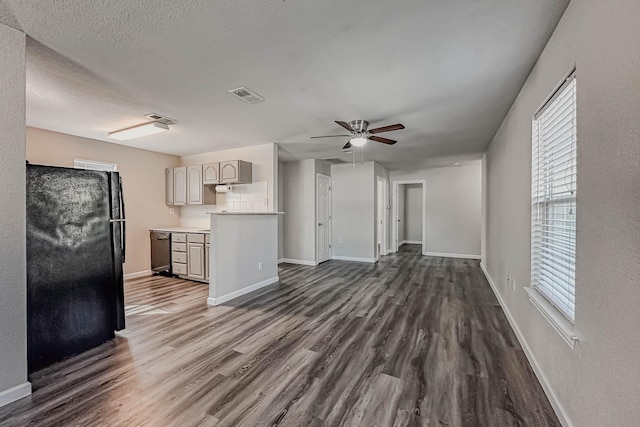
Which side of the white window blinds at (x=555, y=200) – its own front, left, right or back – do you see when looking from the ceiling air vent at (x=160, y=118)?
front

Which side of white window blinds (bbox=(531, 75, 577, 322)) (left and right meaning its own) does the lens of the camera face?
left

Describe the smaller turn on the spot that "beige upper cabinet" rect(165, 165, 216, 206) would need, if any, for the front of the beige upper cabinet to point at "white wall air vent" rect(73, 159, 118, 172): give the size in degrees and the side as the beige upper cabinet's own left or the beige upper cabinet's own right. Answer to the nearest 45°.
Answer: approximately 45° to the beige upper cabinet's own right

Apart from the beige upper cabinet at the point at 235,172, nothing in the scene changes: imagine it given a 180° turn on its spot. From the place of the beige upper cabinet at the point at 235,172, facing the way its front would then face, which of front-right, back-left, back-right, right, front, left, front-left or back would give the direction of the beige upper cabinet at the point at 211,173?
left

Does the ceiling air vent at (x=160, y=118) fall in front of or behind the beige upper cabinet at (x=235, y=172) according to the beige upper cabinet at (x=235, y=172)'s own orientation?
in front

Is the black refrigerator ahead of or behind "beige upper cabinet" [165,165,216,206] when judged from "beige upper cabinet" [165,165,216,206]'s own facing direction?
ahead

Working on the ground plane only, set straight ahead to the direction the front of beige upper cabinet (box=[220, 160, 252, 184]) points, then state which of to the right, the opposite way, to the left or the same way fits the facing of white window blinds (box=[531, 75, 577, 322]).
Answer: to the right

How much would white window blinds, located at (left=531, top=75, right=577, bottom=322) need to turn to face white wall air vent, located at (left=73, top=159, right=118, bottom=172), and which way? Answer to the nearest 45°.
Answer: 0° — it already faces it

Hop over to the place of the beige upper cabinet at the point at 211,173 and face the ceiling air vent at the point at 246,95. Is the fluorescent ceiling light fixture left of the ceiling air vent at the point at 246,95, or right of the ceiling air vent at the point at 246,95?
right

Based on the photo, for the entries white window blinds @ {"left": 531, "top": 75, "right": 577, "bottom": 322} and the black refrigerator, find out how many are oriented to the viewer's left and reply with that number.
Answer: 1

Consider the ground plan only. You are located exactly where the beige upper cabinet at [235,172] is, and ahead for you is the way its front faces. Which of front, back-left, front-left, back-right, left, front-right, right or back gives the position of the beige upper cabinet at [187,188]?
right

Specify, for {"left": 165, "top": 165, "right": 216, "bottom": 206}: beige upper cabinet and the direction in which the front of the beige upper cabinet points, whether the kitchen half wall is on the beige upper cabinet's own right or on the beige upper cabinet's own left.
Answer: on the beige upper cabinet's own left

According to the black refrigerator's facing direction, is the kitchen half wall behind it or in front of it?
in front
